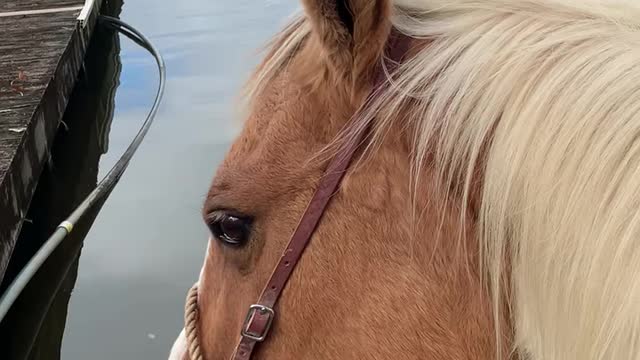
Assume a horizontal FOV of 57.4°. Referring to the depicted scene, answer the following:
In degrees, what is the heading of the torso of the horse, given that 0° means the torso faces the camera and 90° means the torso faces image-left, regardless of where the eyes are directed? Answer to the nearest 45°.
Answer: approximately 90°

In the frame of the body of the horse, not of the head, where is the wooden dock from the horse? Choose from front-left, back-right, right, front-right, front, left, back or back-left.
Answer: front-right

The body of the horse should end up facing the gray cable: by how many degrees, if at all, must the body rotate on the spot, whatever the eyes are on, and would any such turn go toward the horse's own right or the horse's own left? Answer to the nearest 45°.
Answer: approximately 45° to the horse's own right
